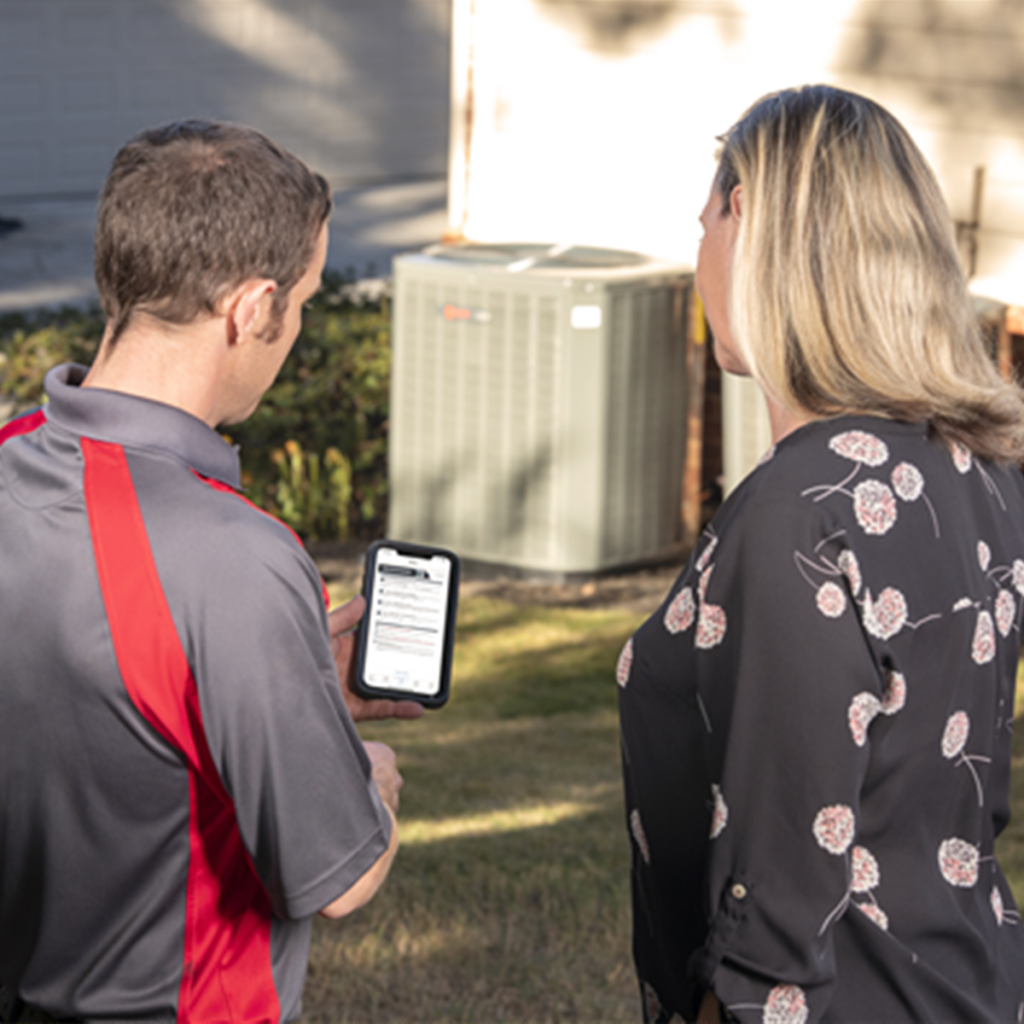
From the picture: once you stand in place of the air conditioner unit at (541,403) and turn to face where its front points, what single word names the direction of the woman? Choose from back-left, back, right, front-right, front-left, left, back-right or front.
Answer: front-left

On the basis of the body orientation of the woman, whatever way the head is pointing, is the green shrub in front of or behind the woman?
in front

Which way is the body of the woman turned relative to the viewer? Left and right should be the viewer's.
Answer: facing away from the viewer and to the left of the viewer

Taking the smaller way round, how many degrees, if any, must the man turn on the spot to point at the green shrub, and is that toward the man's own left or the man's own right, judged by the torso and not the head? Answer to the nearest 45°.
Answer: approximately 45° to the man's own left

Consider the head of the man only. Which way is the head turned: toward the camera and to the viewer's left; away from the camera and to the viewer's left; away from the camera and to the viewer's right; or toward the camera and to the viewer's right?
away from the camera and to the viewer's right

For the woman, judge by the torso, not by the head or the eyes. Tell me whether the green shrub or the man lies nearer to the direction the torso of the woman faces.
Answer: the green shrub

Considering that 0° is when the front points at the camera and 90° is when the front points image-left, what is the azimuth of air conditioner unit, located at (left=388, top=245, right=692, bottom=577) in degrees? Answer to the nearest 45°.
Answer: approximately 45°

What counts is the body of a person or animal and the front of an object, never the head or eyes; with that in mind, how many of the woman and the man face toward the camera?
0

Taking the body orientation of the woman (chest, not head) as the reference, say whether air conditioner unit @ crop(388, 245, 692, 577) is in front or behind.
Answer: in front

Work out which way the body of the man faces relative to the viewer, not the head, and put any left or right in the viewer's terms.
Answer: facing away from the viewer and to the right of the viewer
